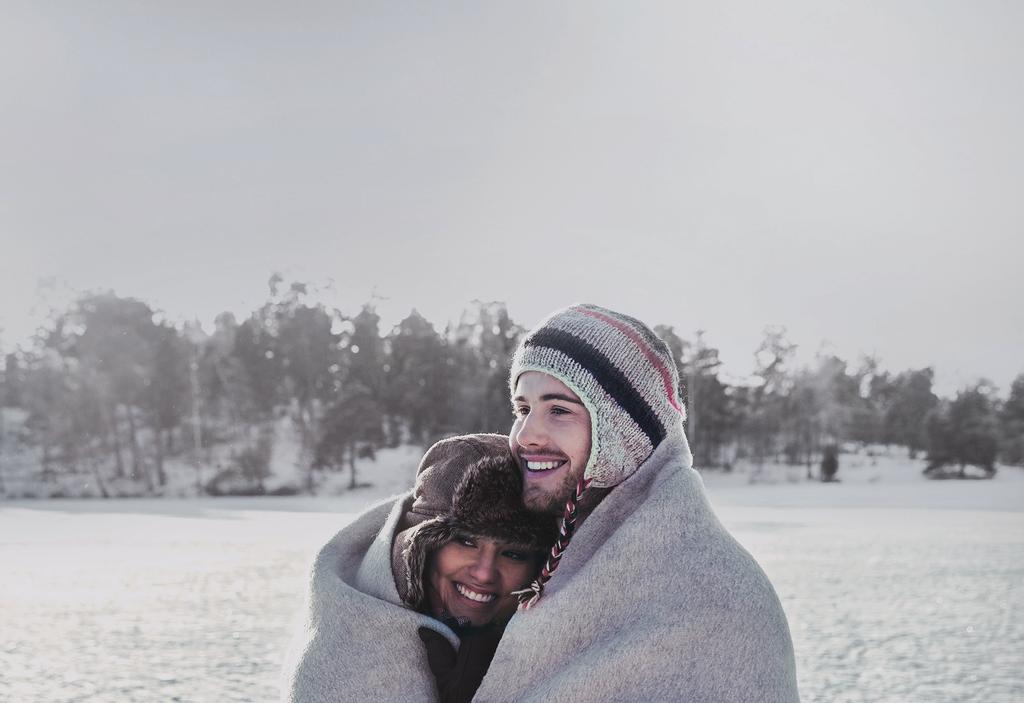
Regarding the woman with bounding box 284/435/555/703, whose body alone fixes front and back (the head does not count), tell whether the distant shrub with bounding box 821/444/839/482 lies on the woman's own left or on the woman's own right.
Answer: on the woman's own left

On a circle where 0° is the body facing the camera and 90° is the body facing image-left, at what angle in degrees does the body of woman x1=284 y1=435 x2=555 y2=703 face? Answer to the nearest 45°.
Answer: approximately 315°

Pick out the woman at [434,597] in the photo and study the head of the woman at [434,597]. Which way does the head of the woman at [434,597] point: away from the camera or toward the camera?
toward the camera
